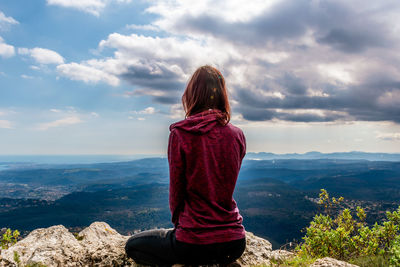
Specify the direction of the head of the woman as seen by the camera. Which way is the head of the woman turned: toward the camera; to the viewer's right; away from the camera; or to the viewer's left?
away from the camera

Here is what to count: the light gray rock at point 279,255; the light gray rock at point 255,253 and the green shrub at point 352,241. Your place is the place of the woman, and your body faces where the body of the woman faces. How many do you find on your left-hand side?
0

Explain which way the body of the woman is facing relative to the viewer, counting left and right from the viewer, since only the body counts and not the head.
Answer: facing away from the viewer and to the left of the viewer

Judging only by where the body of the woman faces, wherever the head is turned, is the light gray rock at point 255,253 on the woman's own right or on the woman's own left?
on the woman's own right

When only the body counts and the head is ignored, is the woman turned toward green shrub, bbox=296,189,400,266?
no
